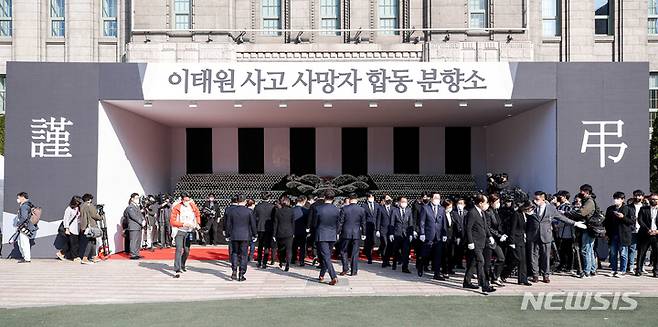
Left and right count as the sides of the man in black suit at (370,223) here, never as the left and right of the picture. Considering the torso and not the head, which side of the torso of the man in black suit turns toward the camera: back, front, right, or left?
front

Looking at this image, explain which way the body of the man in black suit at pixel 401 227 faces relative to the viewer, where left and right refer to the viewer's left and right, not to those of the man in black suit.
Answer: facing the viewer

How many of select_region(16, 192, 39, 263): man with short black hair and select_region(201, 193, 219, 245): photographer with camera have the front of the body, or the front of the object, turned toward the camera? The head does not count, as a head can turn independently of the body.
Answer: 1

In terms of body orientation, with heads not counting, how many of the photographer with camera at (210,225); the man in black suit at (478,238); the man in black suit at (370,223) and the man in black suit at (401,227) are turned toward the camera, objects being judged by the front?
3

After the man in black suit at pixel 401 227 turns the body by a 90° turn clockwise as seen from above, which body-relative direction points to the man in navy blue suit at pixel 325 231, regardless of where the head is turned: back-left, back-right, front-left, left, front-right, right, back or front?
front-left

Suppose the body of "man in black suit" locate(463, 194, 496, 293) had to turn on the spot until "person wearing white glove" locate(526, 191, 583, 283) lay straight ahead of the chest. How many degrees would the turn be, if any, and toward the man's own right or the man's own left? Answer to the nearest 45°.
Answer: approximately 45° to the man's own left

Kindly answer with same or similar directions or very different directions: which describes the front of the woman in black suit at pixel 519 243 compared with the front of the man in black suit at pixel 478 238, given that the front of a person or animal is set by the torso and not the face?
same or similar directions
